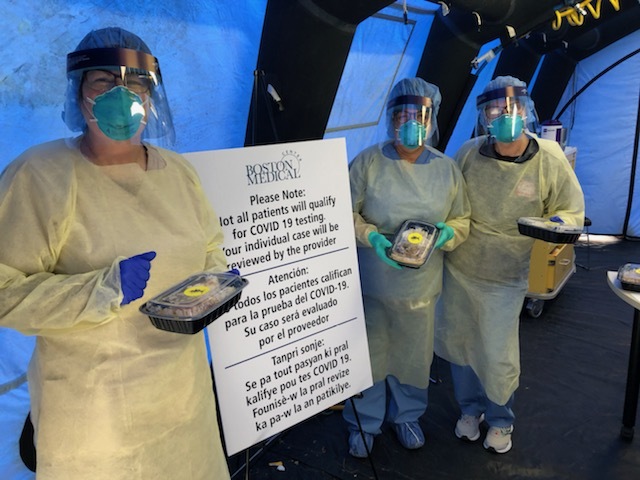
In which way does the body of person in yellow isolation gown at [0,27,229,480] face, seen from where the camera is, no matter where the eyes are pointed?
toward the camera

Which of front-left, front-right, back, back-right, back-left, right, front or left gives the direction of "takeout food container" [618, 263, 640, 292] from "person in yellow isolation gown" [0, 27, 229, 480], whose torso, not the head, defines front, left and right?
left

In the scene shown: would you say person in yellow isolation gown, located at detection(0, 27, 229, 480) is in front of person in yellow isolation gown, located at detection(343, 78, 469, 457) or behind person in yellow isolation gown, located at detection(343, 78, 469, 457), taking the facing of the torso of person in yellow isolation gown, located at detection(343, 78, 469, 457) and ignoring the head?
in front

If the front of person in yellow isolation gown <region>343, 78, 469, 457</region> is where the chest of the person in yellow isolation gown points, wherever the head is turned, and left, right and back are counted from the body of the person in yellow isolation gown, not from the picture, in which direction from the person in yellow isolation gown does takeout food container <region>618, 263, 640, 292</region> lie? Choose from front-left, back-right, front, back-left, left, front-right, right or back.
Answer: left

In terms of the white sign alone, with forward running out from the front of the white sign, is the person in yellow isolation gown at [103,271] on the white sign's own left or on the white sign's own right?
on the white sign's own right

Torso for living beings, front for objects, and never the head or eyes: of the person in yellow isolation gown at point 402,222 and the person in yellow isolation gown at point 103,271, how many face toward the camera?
2

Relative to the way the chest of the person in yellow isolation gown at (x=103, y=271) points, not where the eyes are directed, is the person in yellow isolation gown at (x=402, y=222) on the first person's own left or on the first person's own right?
on the first person's own left

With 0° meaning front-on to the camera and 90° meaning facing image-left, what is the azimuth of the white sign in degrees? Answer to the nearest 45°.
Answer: approximately 315°

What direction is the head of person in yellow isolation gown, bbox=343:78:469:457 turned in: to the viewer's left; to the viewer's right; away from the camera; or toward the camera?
toward the camera

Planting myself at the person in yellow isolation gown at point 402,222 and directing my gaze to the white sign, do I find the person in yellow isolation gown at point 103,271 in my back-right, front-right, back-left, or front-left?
front-left
